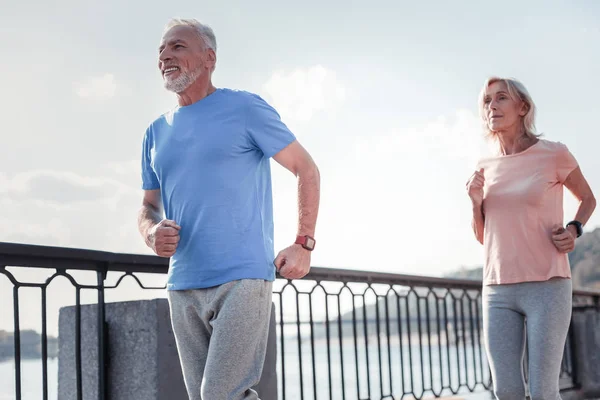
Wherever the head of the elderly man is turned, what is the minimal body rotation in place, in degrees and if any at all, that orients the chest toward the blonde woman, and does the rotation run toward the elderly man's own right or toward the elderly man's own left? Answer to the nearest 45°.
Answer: approximately 180°

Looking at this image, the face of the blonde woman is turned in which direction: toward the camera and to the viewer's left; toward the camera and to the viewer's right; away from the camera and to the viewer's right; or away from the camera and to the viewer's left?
toward the camera and to the viewer's left

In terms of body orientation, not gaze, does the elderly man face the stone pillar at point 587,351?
no

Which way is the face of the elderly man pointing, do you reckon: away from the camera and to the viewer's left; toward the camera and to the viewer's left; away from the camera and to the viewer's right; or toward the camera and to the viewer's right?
toward the camera and to the viewer's left

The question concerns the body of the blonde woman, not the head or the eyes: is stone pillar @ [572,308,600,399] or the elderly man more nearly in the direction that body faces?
the elderly man

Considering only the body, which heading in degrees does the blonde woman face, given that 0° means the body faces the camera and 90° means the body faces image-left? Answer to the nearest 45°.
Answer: approximately 45°

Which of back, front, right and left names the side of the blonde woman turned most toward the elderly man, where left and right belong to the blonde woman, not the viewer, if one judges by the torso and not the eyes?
front

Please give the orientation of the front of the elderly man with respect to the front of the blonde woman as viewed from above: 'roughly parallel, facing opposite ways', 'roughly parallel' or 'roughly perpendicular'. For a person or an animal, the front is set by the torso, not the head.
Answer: roughly parallel

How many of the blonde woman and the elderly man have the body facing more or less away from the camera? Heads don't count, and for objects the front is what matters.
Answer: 0

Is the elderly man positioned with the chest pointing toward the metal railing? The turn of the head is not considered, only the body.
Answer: no

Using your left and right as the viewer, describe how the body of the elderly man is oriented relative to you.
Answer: facing the viewer and to the left of the viewer
